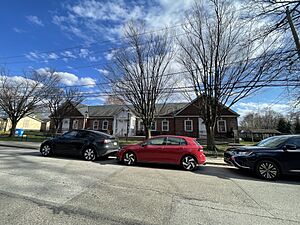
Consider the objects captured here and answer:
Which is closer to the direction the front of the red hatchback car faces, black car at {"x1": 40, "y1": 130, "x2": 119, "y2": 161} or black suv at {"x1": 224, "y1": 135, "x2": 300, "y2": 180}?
the black car

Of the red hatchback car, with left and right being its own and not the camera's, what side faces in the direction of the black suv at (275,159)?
back

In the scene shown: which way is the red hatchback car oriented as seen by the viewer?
to the viewer's left

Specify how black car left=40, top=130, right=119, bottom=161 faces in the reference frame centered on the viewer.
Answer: facing away from the viewer and to the left of the viewer

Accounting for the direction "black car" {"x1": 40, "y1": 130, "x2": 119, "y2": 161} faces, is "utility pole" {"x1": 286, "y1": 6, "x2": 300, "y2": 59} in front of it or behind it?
behind

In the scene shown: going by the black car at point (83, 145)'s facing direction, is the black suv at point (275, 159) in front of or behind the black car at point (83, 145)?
behind

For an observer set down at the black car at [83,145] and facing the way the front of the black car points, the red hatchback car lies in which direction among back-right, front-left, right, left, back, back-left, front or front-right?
back
